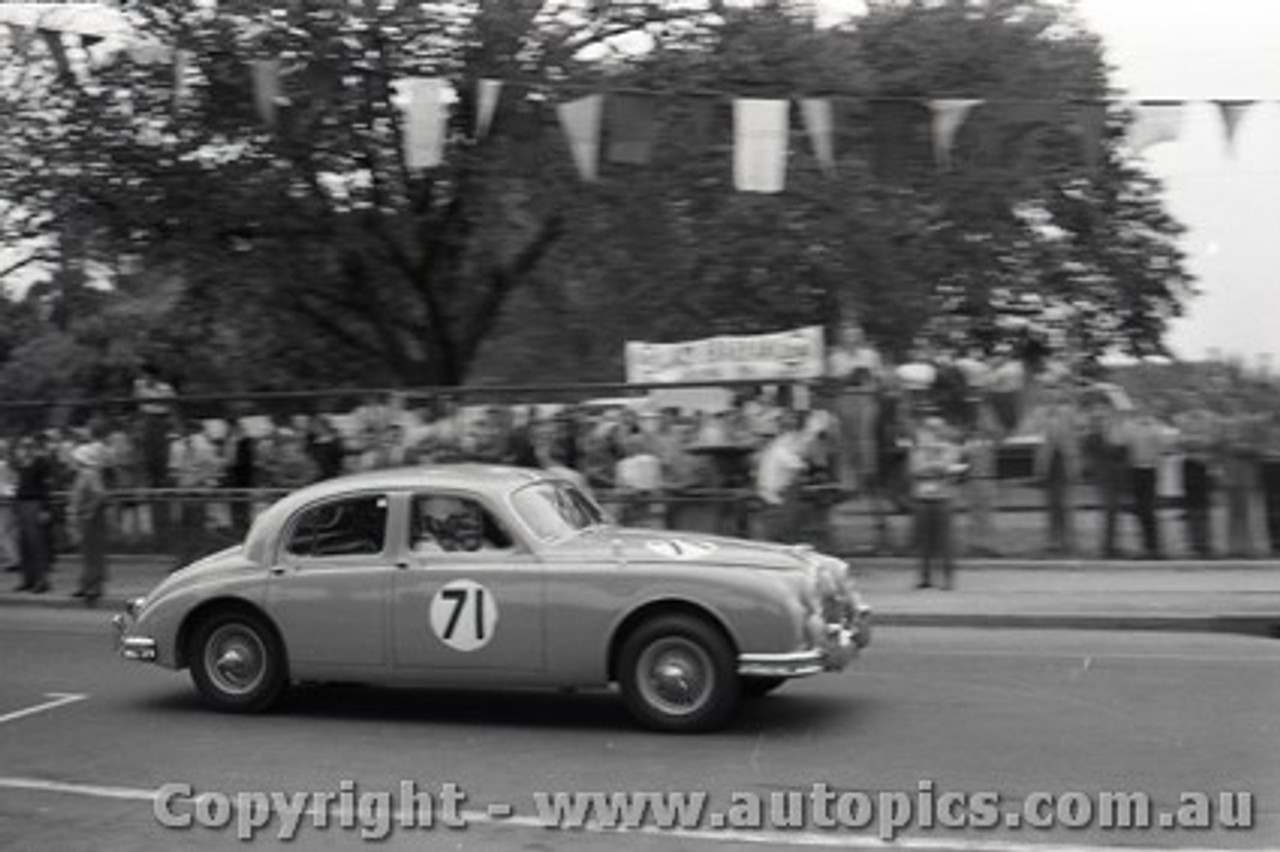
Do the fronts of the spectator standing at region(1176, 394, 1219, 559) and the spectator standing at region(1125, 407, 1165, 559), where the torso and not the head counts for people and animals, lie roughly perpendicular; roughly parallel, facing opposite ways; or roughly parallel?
roughly parallel

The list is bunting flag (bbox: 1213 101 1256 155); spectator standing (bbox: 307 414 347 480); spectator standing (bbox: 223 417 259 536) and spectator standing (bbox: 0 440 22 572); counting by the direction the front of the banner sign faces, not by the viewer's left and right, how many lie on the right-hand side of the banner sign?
3

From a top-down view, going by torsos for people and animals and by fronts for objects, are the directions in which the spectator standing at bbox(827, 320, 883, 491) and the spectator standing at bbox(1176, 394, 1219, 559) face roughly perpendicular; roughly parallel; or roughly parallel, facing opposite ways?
roughly parallel

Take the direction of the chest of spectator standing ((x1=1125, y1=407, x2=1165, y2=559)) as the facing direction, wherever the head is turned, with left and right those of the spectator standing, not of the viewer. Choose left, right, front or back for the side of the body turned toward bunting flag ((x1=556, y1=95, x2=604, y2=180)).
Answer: right

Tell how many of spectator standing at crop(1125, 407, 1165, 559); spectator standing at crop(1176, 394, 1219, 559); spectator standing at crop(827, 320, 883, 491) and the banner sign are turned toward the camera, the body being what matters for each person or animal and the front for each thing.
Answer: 4

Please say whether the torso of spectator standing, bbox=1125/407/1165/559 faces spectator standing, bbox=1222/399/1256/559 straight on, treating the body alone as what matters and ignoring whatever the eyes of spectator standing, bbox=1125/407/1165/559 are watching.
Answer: no

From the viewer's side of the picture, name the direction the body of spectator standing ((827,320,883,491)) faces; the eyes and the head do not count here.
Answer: toward the camera

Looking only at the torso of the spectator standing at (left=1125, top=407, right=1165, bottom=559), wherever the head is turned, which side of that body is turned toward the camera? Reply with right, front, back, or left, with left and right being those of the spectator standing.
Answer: front

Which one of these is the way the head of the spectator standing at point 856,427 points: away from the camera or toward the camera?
toward the camera

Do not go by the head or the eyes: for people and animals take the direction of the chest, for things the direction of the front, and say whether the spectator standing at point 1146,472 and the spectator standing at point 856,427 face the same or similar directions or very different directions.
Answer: same or similar directions

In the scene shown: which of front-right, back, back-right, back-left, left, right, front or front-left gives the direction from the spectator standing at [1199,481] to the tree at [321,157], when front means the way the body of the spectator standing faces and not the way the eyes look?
right

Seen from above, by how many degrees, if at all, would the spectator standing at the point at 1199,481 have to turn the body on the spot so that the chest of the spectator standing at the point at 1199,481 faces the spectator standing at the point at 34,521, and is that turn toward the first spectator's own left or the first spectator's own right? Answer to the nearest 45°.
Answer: approximately 90° to the first spectator's own right

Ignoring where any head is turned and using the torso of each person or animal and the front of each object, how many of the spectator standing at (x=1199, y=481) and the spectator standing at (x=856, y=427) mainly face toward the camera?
2

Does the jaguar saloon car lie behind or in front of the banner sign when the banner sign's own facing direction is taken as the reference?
in front

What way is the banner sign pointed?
toward the camera
